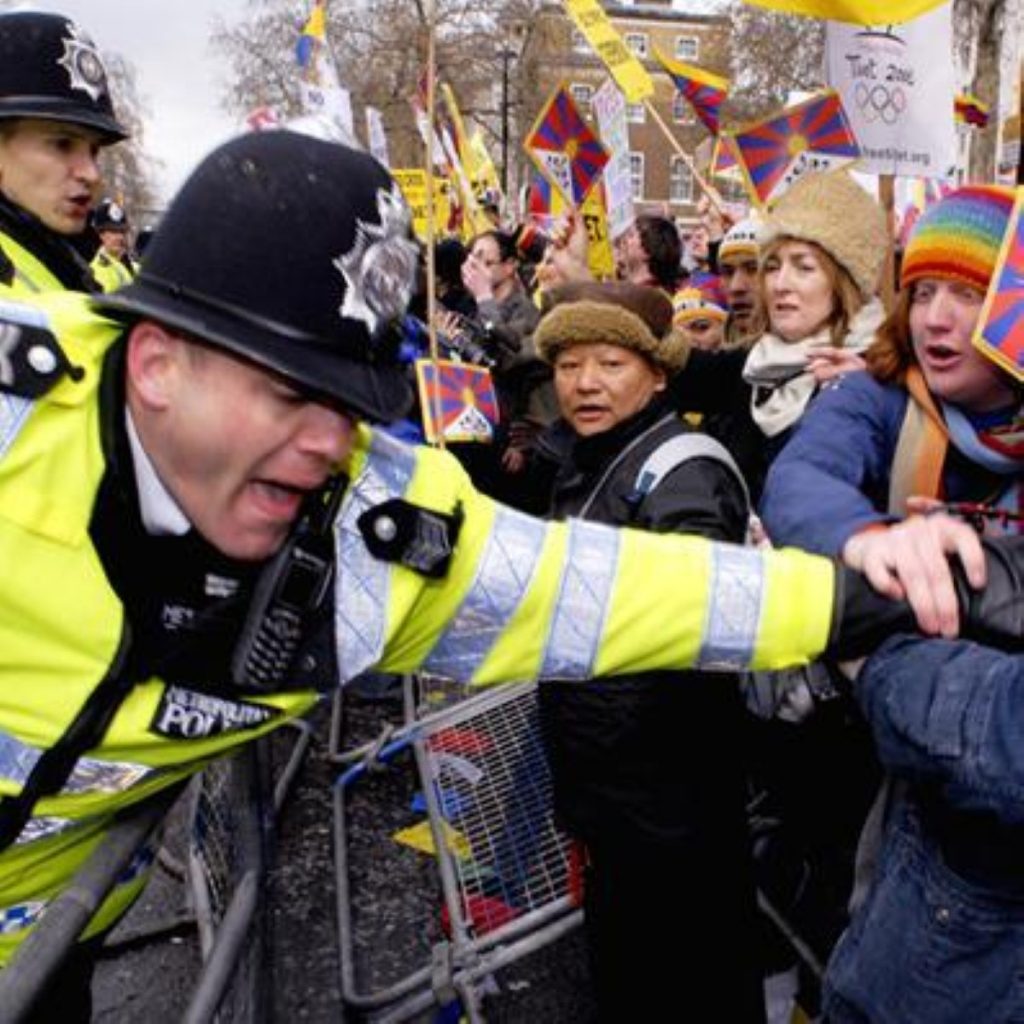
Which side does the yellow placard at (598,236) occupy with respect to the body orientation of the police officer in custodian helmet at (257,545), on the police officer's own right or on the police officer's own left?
on the police officer's own left

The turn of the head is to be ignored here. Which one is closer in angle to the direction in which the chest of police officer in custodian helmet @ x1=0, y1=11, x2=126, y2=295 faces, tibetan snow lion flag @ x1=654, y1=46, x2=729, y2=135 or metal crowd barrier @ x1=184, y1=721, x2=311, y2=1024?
the metal crowd barrier

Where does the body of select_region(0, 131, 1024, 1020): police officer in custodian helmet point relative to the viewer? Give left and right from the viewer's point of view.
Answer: facing the viewer and to the right of the viewer

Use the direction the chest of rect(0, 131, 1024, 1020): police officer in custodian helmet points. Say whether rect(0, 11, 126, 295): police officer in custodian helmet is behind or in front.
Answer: behind

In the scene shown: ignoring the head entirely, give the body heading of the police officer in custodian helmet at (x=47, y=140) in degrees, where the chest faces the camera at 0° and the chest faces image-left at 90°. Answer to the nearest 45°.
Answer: approximately 315°

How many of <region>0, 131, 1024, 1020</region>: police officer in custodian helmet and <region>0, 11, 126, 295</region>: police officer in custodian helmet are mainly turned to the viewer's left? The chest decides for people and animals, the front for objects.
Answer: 0
